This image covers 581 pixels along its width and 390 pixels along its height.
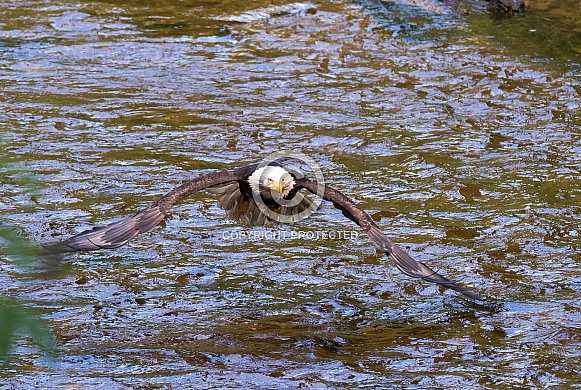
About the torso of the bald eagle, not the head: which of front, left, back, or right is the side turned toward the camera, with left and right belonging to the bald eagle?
front
